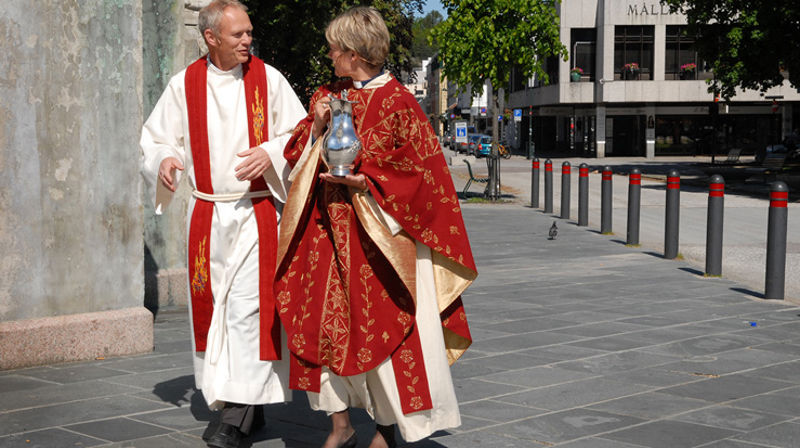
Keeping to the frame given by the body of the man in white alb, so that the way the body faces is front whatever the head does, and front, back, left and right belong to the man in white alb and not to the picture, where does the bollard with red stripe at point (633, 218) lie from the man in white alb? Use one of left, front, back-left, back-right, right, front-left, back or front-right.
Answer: back-left

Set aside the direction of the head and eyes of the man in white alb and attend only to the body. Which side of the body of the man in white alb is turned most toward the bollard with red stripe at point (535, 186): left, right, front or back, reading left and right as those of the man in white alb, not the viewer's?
back

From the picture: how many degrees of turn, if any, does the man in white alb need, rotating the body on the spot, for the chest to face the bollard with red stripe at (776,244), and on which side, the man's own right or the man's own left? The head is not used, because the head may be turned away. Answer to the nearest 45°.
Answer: approximately 135° to the man's own left

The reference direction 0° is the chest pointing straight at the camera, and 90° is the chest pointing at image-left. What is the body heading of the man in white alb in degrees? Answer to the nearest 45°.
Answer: approximately 0°

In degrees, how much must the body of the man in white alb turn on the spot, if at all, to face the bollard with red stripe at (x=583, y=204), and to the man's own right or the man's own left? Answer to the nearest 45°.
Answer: approximately 135° to the man's own left

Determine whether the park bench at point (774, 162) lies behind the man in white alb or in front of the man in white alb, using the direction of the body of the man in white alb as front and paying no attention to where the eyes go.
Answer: behind

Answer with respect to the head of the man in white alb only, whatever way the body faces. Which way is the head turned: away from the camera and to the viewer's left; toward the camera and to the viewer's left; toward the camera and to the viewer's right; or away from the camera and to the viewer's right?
toward the camera and to the viewer's right

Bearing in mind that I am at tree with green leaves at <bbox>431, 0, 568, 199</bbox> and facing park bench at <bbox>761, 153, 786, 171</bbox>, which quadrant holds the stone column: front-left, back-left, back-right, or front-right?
back-right

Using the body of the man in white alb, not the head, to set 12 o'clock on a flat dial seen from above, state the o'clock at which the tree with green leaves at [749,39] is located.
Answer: The tree with green leaves is roughly at 7 o'clock from the man in white alb.

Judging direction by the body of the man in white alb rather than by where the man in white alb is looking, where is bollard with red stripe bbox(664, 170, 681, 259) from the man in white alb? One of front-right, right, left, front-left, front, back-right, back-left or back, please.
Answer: back-left

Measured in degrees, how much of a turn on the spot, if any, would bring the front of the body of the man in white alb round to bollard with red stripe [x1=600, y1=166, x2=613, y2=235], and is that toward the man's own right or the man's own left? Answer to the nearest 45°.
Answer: approximately 135° to the man's own left
